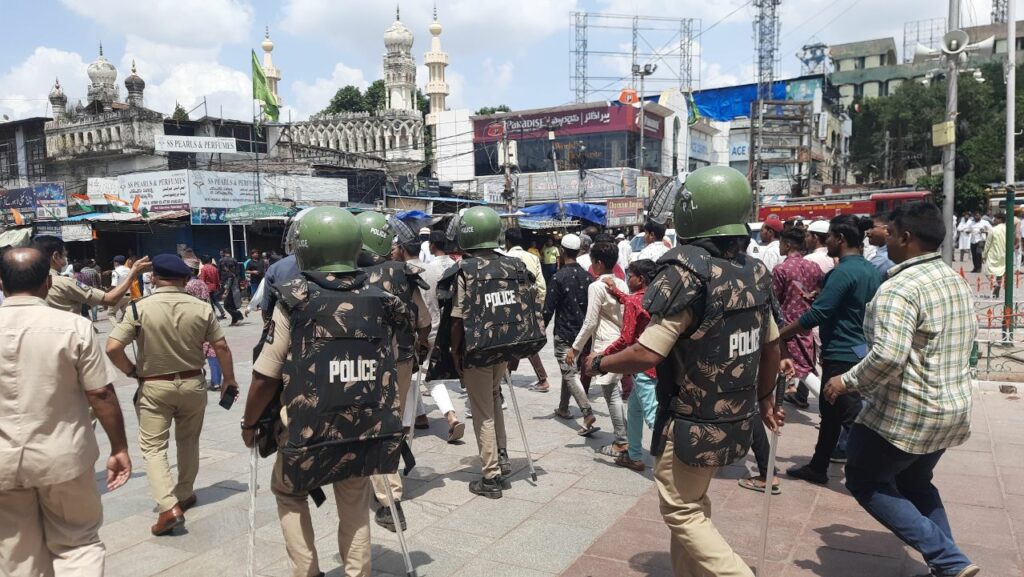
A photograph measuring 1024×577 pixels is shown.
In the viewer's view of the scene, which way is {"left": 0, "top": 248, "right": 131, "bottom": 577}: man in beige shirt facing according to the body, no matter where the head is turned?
away from the camera

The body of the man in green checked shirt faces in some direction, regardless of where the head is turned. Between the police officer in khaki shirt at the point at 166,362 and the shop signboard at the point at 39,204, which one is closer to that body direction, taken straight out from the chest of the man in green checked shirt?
the shop signboard

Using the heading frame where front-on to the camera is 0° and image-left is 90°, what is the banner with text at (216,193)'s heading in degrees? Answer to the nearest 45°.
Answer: approximately 0°

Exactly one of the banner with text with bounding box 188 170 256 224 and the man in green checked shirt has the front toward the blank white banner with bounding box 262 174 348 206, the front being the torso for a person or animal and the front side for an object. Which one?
the man in green checked shirt

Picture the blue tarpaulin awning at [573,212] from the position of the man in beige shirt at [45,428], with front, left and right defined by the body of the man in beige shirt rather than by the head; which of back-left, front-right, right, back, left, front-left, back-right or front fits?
front-right

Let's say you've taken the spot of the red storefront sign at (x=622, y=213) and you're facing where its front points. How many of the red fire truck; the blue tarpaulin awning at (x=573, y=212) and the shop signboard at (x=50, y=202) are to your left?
1

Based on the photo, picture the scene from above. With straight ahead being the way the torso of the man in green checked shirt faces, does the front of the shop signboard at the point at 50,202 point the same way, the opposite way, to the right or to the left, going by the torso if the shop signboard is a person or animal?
the opposite way

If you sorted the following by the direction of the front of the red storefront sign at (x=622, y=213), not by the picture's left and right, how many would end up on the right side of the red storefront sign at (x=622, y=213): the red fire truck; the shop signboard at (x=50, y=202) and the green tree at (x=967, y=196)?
1

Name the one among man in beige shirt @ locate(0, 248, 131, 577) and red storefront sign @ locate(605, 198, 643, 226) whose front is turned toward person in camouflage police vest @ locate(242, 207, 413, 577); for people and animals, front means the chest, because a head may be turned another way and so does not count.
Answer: the red storefront sign

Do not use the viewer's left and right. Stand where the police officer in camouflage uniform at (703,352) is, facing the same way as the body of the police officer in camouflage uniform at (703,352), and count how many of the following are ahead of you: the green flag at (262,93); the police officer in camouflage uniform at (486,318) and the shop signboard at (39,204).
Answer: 3

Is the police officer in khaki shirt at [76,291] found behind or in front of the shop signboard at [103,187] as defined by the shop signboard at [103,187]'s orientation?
in front

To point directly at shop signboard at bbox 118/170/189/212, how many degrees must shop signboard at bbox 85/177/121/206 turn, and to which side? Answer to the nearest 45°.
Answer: approximately 45° to its left
